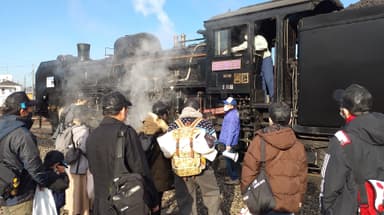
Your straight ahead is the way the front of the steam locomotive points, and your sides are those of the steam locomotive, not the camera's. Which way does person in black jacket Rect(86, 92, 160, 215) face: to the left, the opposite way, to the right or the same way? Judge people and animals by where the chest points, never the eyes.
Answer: to the right

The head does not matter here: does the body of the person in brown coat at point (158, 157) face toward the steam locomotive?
yes

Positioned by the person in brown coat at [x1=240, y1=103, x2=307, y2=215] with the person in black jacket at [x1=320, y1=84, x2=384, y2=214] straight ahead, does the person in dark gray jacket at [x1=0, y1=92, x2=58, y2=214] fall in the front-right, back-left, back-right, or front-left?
back-right

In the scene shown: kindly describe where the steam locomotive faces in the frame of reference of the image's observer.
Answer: facing away from the viewer and to the left of the viewer

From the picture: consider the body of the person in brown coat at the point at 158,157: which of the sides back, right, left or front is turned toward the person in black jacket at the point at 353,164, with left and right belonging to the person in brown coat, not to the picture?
right

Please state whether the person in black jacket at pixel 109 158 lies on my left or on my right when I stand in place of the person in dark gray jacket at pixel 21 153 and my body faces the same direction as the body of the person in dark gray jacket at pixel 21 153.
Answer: on my right

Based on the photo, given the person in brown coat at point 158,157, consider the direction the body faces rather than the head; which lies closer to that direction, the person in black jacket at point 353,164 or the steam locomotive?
the steam locomotive

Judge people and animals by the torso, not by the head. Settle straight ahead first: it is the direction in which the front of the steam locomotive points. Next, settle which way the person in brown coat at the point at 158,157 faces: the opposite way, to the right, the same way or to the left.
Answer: to the right

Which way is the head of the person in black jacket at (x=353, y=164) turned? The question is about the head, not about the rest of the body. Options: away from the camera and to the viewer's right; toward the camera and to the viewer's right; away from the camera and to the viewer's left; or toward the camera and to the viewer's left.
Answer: away from the camera and to the viewer's left

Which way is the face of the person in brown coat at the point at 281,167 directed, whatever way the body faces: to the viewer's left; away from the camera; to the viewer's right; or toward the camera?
away from the camera
